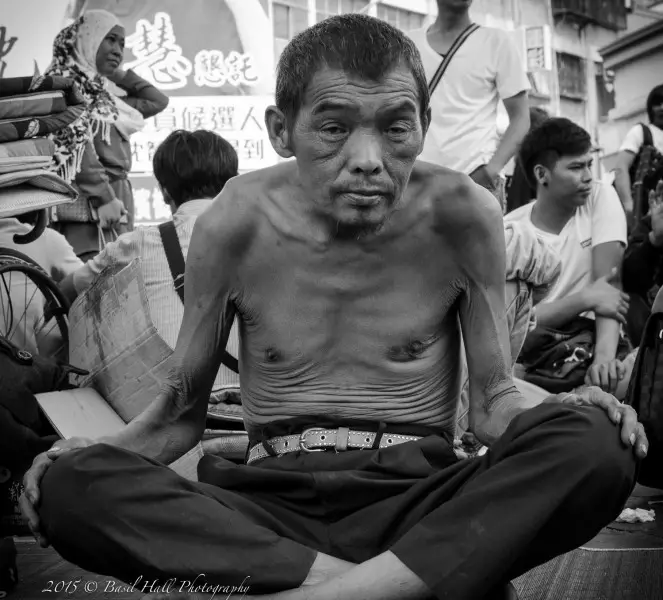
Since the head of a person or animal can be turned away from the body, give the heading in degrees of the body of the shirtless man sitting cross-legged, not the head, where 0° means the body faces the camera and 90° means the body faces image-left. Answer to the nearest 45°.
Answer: approximately 0°

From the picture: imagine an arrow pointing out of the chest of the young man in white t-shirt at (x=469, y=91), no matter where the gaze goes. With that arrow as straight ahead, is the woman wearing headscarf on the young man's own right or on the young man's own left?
on the young man's own right

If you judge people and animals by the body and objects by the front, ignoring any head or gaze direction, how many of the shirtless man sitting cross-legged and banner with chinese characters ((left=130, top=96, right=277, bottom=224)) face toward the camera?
2

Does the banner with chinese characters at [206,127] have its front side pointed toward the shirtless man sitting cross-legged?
yes

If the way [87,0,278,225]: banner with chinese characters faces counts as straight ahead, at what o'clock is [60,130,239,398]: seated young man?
The seated young man is roughly at 12 o'clock from the banner with chinese characters.

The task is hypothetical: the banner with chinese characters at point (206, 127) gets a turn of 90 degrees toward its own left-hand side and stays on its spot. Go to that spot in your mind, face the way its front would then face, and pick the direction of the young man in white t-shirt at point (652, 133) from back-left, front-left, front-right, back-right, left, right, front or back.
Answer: front-right

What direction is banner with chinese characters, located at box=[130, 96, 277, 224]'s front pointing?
toward the camera

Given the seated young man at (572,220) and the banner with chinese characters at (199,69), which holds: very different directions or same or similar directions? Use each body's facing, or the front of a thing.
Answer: same or similar directions

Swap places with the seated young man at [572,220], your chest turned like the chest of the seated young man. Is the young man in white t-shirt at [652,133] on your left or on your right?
on your left
